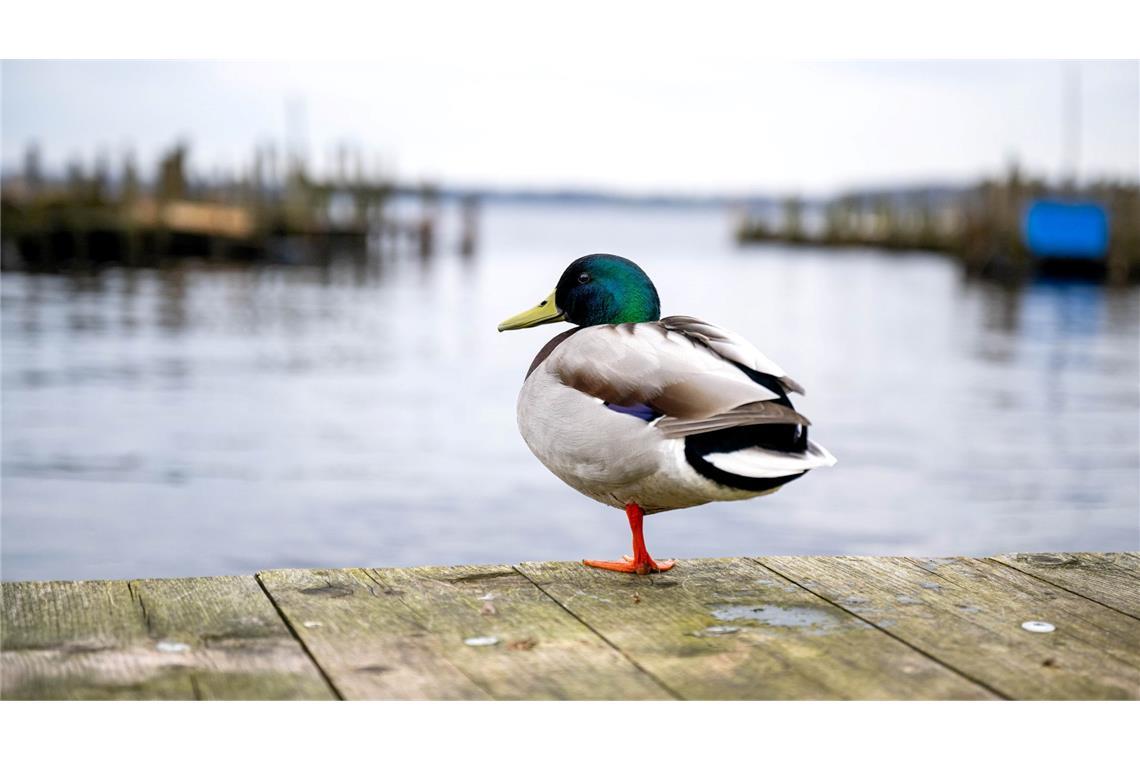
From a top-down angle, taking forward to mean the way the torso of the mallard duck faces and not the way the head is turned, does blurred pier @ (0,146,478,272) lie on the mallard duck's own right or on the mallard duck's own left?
on the mallard duck's own right

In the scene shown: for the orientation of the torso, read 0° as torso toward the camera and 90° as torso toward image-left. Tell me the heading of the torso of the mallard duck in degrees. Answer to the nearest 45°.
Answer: approximately 90°
